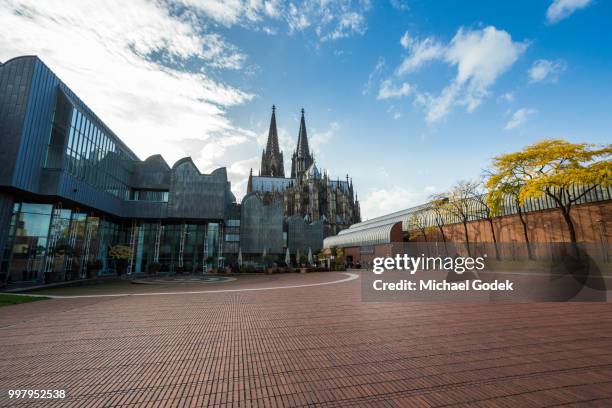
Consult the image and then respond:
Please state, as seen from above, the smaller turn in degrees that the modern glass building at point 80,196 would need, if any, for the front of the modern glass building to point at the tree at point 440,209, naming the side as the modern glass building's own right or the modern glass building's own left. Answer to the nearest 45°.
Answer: approximately 45° to the modern glass building's own left

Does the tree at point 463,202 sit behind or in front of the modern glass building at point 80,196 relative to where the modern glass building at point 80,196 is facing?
in front

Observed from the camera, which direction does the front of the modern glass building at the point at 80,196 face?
facing the viewer and to the right of the viewer

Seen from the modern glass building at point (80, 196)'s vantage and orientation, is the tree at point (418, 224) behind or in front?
in front
